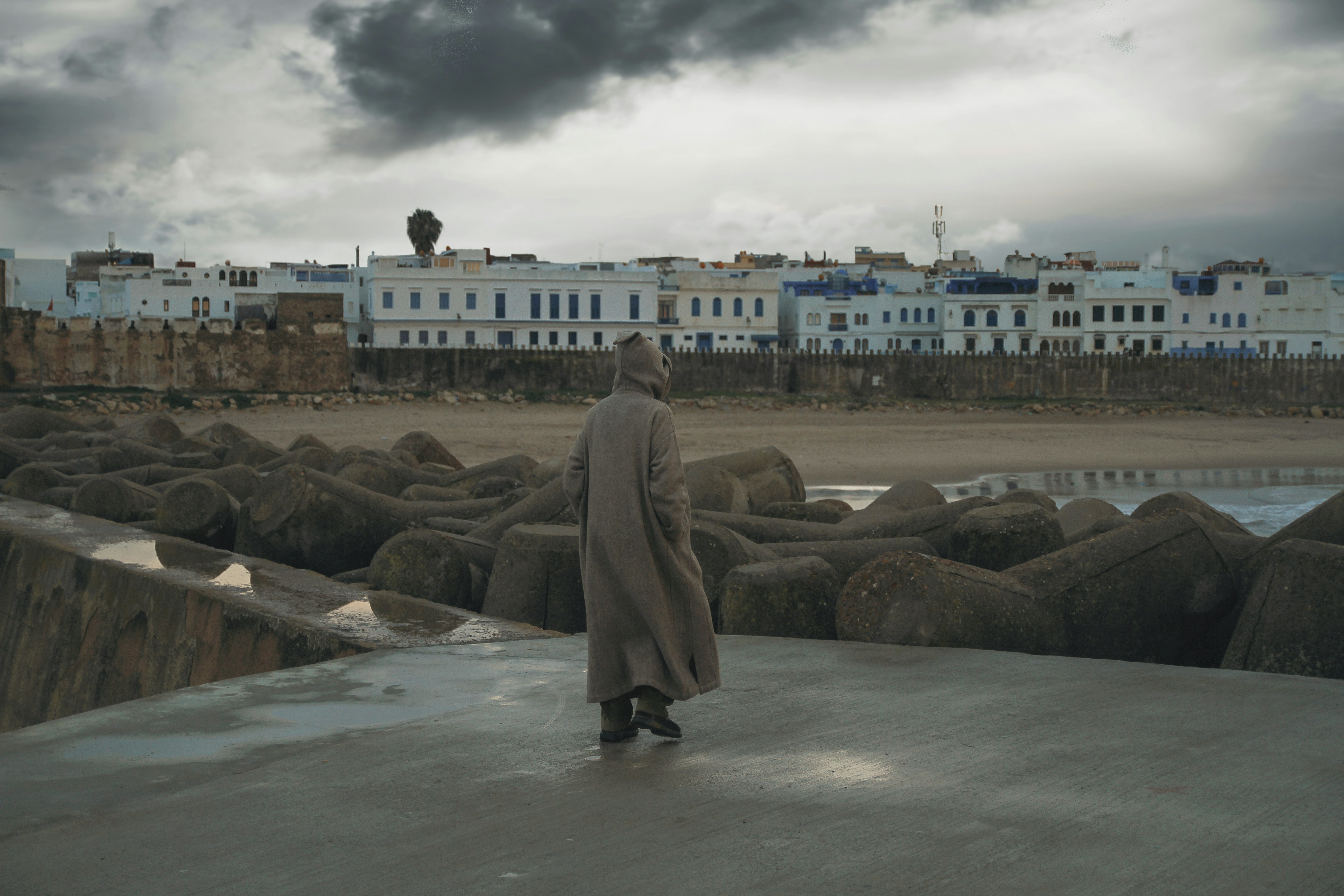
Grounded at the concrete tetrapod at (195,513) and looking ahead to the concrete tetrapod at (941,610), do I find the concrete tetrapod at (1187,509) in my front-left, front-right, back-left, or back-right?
front-left

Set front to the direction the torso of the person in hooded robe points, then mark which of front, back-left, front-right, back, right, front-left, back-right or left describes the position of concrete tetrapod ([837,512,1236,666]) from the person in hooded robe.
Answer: front

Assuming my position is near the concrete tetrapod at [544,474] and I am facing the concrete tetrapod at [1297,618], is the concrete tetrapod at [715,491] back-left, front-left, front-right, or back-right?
front-left

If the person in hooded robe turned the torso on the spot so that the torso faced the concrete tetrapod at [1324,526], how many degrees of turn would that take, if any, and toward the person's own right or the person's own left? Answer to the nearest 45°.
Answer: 0° — they already face it

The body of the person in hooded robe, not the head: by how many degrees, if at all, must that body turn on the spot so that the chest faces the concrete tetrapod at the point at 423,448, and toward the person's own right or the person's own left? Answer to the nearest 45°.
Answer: approximately 45° to the person's own left

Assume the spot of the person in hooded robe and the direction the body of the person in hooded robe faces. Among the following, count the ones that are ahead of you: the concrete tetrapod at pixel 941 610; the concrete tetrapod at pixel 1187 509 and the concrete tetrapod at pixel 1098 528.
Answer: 3

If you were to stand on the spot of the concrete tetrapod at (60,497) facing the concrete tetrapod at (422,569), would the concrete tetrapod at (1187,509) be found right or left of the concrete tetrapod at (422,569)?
left

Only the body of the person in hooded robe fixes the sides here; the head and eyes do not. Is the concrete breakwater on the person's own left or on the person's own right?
on the person's own left

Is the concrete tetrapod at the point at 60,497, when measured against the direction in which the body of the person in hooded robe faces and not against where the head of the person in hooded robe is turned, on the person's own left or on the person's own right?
on the person's own left

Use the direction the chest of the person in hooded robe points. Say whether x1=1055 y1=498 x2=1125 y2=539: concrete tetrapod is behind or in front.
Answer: in front

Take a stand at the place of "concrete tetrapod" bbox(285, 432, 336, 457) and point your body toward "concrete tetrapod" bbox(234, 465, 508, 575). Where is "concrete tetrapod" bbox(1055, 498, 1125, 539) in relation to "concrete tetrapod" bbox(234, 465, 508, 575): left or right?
left

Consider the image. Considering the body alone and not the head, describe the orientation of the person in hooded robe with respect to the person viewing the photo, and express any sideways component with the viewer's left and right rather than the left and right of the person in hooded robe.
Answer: facing away from the viewer and to the right of the viewer

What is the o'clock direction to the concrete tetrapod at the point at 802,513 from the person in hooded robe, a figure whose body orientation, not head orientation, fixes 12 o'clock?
The concrete tetrapod is roughly at 11 o'clock from the person in hooded robe.

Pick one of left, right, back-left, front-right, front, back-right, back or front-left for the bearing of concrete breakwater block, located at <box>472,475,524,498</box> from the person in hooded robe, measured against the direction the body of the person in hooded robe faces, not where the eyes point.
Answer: front-left

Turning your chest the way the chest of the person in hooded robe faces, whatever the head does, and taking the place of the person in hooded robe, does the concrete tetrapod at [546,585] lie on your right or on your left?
on your left

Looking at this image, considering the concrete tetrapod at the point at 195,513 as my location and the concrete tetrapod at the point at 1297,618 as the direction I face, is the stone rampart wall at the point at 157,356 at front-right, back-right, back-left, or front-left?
back-left
